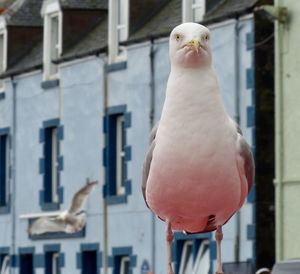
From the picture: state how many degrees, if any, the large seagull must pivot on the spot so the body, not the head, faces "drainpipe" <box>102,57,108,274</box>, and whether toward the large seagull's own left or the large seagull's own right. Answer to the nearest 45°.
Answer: approximately 180°

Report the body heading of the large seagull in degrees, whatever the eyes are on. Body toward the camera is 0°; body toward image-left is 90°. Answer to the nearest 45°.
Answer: approximately 0°

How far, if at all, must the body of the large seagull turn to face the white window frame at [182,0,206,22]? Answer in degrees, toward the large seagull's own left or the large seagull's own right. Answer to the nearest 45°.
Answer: approximately 180°

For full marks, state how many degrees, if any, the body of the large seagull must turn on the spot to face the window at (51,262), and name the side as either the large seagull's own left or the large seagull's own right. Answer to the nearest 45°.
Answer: approximately 180°

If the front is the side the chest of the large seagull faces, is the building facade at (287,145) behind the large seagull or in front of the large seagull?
behind

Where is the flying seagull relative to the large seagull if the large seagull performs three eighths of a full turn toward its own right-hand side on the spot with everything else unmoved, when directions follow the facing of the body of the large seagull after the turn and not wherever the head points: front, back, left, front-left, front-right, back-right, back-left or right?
front-right

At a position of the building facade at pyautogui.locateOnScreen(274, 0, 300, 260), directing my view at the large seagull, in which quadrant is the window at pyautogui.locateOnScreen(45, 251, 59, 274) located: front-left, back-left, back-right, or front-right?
back-right
